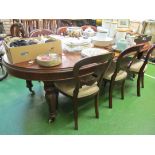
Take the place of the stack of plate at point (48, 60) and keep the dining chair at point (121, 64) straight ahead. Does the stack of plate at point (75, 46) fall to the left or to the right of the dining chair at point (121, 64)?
left

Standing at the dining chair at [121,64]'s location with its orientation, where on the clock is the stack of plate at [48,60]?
The stack of plate is roughly at 9 o'clock from the dining chair.

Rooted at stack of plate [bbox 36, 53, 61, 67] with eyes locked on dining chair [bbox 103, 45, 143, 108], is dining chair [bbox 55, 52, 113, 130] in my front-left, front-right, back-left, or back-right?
front-right

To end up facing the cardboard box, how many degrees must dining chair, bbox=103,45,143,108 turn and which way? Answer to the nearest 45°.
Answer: approximately 90° to its left

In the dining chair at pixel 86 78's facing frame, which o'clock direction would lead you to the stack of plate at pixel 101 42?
The stack of plate is roughly at 2 o'clock from the dining chair.

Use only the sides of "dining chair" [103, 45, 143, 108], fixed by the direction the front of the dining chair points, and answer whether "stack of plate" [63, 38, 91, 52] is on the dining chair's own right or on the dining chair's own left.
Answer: on the dining chair's own left

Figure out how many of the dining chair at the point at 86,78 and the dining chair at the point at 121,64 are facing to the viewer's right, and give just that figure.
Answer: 0

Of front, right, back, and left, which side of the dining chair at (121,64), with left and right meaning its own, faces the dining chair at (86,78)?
left

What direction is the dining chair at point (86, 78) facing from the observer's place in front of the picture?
facing away from the viewer and to the left of the viewer

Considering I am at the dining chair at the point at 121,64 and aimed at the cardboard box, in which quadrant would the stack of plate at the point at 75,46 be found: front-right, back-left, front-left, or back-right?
front-right

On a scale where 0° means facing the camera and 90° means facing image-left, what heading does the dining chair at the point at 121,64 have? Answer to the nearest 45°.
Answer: approximately 135°
